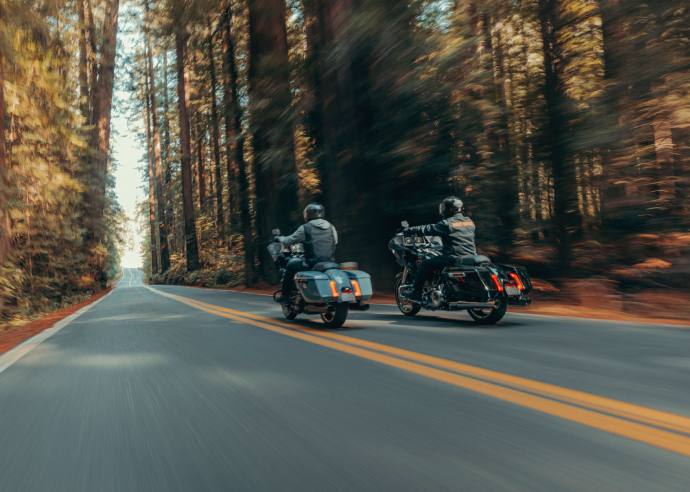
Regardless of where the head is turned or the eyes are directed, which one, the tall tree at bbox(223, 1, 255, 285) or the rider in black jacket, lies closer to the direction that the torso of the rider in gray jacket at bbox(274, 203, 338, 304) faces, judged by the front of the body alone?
the tall tree

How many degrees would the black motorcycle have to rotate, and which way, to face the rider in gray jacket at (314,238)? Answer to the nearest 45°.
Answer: approximately 45° to its left

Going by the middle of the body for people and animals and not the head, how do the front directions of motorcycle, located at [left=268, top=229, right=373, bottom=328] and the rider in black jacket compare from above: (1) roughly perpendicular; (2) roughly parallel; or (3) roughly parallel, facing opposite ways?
roughly parallel

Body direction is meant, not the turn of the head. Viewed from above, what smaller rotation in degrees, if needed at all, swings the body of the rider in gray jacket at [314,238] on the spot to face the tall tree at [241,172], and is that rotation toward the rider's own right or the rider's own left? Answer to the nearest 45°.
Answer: approximately 45° to the rider's own right

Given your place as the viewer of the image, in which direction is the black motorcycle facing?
facing away from the viewer and to the left of the viewer

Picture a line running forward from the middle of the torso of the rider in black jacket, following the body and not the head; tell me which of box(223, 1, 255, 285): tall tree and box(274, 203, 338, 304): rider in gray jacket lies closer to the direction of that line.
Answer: the tall tree

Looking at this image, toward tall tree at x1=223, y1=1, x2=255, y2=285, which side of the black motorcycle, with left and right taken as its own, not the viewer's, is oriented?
front

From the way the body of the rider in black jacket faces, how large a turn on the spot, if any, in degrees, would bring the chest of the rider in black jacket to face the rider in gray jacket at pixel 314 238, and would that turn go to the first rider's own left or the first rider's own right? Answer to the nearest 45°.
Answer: approximately 45° to the first rider's own left

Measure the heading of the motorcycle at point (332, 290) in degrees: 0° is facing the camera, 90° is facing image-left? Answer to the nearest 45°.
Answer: approximately 135°

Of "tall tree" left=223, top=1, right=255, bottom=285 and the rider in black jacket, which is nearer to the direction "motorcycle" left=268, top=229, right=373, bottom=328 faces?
the tall tree

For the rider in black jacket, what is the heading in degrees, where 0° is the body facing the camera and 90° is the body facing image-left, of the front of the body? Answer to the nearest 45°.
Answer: approximately 135°

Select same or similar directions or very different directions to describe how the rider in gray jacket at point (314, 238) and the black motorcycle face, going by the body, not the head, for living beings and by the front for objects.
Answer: same or similar directions
